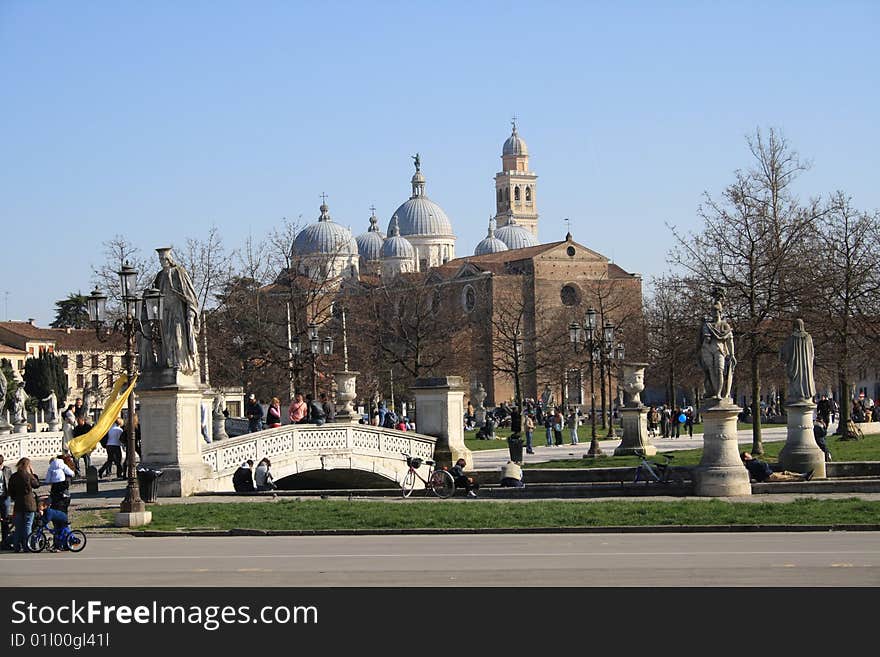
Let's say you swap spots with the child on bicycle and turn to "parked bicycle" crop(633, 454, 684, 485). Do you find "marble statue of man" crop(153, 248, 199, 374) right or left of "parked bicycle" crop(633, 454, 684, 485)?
left

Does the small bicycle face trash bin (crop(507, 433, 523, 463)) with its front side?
no

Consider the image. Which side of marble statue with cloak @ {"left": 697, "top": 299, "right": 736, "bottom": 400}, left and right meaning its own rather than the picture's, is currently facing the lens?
front

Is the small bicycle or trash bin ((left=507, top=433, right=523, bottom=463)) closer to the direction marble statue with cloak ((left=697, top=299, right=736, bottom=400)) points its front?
the small bicycle

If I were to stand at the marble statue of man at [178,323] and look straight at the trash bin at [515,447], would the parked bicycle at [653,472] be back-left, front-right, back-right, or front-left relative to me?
front-right

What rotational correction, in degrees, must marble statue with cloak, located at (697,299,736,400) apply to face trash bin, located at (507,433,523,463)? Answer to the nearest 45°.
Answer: approximately 135° to its right

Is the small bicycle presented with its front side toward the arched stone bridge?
no
